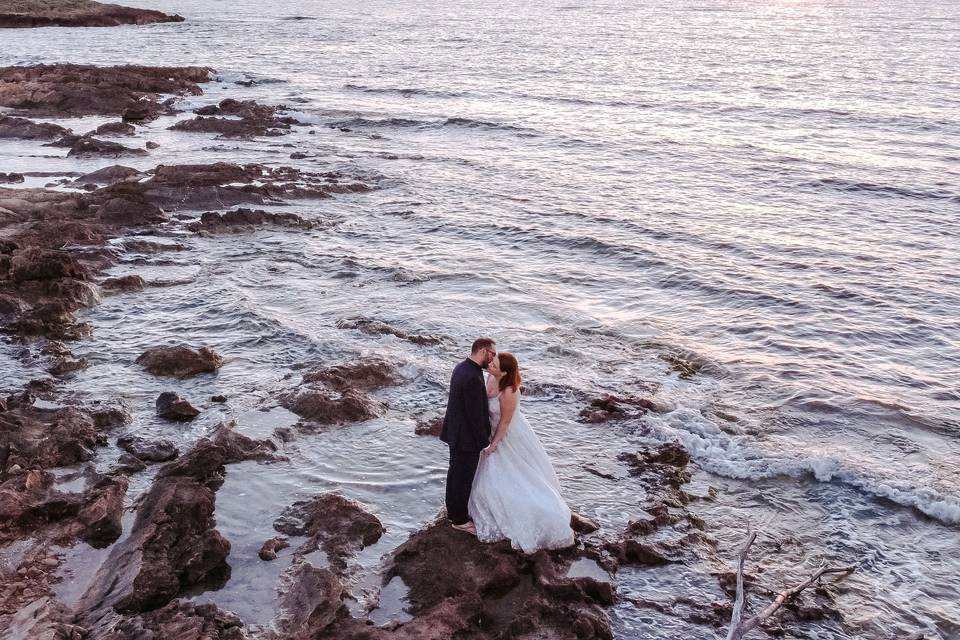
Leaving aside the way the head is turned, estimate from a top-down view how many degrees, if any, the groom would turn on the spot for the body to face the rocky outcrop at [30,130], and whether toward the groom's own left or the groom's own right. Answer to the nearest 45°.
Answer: approximately 135° to the groom's own left

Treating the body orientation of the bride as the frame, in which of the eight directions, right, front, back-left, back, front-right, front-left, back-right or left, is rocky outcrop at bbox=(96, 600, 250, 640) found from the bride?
front-left

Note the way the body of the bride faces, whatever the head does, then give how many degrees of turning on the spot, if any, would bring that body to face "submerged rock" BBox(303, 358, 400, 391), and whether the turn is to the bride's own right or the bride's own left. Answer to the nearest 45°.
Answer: approximately 45° to the bride's own right

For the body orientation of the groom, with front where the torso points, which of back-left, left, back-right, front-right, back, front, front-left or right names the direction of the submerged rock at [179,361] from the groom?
back-left

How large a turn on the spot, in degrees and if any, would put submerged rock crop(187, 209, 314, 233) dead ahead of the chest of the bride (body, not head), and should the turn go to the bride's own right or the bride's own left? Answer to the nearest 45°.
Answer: approximately 45° to the bride's own right

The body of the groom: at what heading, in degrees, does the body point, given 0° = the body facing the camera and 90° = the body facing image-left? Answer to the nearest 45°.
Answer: approximately 270°

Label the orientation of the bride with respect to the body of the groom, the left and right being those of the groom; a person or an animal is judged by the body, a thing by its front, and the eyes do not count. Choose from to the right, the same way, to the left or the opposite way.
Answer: the opposite way

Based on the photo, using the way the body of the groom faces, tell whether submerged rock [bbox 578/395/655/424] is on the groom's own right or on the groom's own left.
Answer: on the groom's own left

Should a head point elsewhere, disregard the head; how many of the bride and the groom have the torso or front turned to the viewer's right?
1

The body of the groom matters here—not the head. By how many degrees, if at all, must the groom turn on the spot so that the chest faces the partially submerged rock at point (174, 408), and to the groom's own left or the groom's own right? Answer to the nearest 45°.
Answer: approximately 135° to the groom's own left

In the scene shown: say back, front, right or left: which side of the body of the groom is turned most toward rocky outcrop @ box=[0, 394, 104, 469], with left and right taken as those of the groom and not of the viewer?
back

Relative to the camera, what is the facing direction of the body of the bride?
to the viewer's left

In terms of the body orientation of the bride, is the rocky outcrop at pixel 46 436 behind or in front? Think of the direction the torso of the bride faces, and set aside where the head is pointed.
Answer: in front
